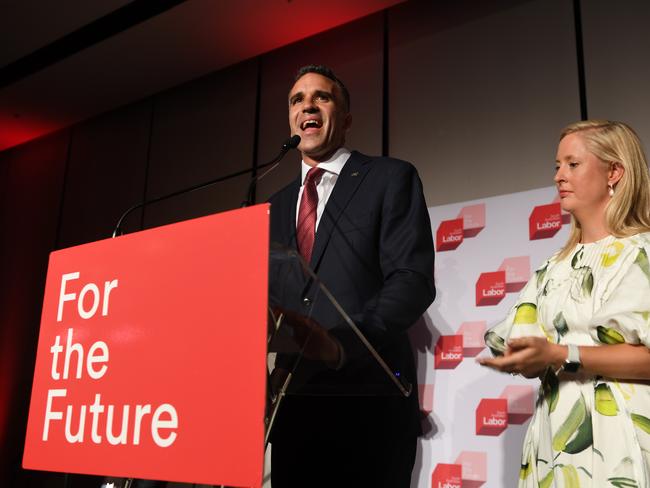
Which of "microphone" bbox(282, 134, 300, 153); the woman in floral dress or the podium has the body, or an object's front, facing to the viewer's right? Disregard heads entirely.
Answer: the microphone

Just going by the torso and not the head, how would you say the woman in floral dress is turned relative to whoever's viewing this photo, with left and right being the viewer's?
facing the viewer and to the left of the viewer

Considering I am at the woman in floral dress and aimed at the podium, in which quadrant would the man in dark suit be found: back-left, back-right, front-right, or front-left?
front-right

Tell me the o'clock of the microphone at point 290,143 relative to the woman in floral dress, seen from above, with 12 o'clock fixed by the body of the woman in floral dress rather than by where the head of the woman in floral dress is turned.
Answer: The microphone is roughly at 1 o'clock from the woman in floral dress.

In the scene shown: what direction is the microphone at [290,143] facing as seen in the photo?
to the viewer's right

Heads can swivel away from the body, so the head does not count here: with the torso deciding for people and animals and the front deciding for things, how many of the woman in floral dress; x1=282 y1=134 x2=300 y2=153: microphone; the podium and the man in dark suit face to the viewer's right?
1

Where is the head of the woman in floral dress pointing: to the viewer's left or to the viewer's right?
to the viewer's left

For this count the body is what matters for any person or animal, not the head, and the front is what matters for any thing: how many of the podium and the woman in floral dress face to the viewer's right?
0

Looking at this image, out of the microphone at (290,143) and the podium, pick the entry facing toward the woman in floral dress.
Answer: the microphone

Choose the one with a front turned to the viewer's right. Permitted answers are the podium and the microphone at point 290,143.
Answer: the microphone
